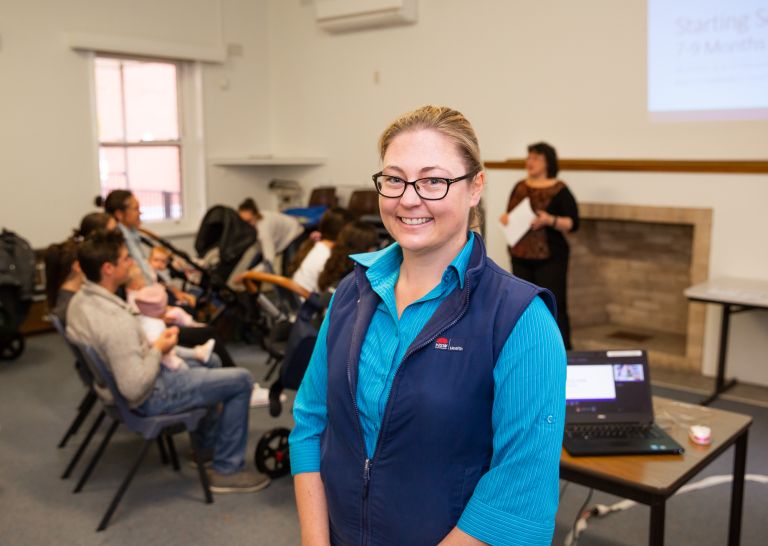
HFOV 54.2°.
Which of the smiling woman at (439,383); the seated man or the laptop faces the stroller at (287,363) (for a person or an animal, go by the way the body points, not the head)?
the seated man

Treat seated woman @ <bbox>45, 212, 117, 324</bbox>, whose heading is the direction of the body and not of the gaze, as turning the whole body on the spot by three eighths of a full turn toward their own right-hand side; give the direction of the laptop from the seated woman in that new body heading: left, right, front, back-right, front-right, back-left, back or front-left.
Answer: left

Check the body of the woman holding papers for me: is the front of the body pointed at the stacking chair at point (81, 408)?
yes

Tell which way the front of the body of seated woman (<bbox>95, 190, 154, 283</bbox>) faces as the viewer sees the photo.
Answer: to the viewer's right

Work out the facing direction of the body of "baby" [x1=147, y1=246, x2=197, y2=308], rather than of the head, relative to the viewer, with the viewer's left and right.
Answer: facing the viewer and to the right of the viewer

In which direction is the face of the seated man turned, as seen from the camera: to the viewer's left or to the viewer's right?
to the viewer's right

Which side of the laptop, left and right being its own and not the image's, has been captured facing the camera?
front

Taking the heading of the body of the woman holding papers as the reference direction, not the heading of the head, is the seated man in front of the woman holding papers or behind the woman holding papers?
in front

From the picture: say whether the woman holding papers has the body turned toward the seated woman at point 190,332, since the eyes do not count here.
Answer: yes

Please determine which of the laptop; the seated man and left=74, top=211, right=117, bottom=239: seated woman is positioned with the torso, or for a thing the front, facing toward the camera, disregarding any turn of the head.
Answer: the laptop

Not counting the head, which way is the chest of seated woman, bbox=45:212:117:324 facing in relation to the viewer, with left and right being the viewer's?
facing to the right of the viewer

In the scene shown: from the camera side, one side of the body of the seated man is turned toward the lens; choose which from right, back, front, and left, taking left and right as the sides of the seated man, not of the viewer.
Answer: right

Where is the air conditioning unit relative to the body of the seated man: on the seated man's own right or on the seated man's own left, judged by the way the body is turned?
on the seated man's own left

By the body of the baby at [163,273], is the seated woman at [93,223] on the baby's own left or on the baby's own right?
on the baby's own right

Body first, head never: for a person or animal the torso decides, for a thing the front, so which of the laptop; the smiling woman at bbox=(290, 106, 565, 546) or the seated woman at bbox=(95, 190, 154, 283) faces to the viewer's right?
the seated woman

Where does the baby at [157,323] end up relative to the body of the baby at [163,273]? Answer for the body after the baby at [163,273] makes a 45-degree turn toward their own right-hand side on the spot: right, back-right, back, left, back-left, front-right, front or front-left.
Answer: front
